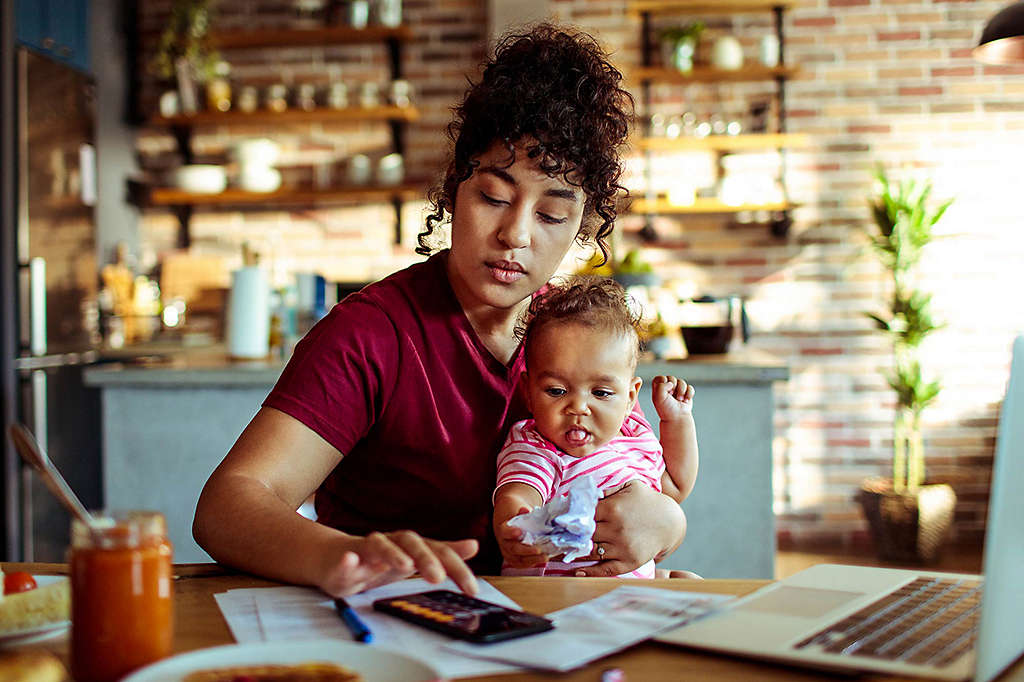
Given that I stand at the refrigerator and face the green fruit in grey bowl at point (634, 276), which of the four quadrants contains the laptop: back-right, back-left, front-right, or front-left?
front-right

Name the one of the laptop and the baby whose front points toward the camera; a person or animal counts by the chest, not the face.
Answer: the baby

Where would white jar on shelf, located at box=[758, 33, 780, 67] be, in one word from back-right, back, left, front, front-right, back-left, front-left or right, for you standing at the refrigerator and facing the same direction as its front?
front-left

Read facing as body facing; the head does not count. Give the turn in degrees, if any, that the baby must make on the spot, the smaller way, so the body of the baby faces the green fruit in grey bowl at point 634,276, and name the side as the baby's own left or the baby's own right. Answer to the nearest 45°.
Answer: approximately 180°

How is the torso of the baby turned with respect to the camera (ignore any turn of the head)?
toward the camera

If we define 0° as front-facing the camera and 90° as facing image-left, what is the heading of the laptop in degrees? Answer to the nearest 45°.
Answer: approximately 135°

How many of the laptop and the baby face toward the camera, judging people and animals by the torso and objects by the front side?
1

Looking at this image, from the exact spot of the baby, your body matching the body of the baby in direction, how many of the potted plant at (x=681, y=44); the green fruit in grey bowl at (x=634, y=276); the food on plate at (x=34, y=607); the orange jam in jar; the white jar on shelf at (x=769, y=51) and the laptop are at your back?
3

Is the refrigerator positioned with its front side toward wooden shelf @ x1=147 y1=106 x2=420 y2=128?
no

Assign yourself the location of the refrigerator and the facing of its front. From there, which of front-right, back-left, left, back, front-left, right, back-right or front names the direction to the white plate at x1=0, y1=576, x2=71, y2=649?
front-right

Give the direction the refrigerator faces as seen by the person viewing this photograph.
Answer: facing the viewer and to the right of the viewer

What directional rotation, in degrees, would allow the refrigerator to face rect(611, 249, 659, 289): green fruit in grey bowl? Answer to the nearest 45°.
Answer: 0° — it already faces it

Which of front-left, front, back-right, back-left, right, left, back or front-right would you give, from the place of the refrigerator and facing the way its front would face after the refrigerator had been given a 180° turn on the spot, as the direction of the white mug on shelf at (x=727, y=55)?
back-right

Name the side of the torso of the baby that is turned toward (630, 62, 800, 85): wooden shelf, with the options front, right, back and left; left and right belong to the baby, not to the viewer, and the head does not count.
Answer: back

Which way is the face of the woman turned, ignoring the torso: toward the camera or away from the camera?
toward the camera

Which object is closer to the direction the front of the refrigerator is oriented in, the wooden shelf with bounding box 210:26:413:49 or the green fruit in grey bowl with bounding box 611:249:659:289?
the green fruit in grey bowl
